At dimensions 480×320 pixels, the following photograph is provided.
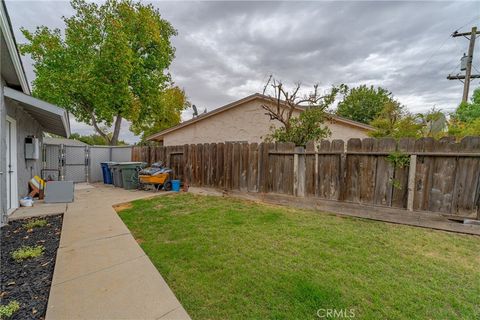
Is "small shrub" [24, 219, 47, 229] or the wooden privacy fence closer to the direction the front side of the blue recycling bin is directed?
the small shrub

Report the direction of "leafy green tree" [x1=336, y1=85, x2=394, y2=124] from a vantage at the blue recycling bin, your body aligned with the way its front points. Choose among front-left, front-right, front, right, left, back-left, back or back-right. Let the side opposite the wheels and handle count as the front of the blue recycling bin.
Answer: back

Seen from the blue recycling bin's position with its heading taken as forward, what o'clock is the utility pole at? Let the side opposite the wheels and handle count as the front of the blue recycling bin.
The utility pole is roughly at 7 o'clock from the blue recycling bin.

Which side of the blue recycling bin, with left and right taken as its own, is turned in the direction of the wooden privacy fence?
left

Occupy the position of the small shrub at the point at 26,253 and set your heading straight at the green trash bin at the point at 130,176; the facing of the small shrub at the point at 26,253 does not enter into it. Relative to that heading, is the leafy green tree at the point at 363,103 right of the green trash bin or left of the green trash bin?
right

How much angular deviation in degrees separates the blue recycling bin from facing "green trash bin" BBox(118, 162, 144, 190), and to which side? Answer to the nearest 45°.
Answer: approximately 90° to its left

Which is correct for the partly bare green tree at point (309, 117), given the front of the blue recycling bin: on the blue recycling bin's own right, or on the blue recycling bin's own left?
on the blue recycling bin's own left

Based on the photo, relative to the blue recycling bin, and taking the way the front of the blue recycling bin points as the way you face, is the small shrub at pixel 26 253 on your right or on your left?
on your left
